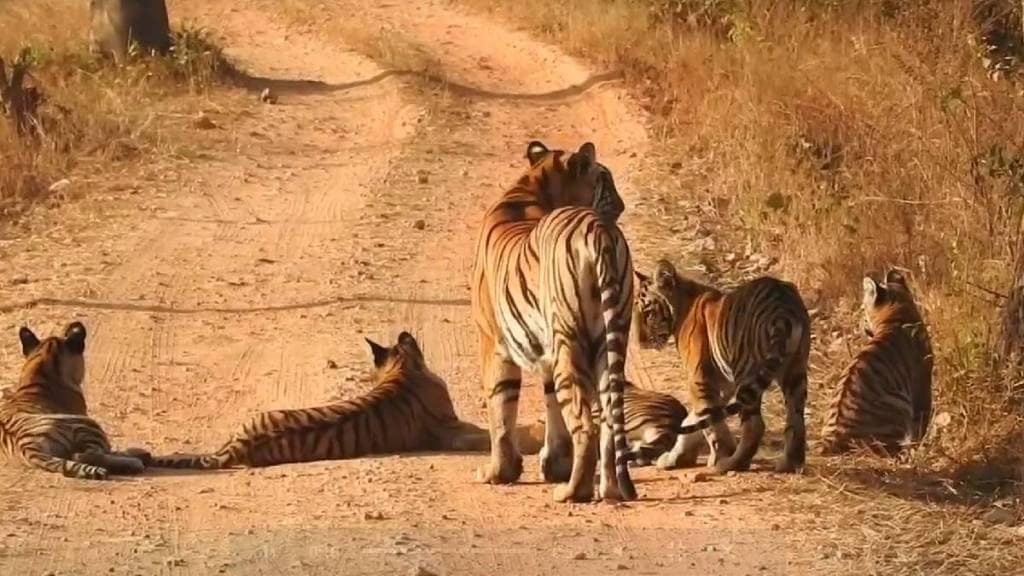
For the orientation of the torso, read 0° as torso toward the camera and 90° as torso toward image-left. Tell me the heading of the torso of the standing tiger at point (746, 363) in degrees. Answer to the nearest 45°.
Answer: approximately 135°

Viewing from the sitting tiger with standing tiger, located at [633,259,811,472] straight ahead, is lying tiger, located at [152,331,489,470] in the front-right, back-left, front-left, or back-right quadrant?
front-right

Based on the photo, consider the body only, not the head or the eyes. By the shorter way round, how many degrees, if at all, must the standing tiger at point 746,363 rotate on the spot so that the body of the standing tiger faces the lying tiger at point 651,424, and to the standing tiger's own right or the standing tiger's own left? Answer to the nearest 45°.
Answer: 0° — it already faces it

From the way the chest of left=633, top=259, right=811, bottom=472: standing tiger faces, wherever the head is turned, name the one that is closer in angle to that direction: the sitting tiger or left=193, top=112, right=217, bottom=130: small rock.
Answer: the small rock

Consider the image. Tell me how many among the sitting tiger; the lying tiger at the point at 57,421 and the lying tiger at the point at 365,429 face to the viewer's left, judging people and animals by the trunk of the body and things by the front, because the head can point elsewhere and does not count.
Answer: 0

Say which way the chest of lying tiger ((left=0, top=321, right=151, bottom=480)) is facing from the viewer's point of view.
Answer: away from the camera

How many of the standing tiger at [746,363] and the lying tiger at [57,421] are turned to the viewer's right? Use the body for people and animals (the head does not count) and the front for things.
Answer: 0

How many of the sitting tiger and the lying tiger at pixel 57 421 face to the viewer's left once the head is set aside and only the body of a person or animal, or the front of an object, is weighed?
0

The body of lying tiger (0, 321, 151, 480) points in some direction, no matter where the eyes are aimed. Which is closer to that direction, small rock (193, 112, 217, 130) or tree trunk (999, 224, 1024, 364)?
the small rock

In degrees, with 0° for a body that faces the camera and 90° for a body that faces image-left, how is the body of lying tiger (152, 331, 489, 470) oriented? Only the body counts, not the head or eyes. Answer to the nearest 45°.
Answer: approximately 225°

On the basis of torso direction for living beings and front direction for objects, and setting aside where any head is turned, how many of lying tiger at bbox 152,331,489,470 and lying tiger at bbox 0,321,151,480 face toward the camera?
0

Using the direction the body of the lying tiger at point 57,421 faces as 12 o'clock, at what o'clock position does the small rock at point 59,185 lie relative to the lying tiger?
The small rock is roughly at 12 o'clock from the lying tiger.
